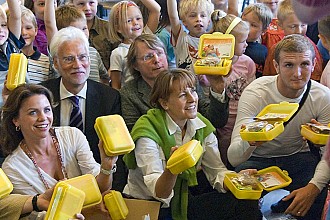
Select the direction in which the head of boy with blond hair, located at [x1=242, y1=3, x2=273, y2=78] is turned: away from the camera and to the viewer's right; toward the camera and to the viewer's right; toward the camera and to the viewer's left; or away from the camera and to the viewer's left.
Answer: toward the camera and to the viewer's left

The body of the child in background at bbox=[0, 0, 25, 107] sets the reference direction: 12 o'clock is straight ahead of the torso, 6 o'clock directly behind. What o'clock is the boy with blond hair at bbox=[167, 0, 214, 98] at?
The boy with blond hair is roughly at 9 o'clock from the child in background.

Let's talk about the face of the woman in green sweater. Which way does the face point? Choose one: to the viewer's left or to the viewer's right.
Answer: to the viewer's right

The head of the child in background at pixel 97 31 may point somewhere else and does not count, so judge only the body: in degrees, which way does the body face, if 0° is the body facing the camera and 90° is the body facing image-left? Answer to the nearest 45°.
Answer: approximately 0°

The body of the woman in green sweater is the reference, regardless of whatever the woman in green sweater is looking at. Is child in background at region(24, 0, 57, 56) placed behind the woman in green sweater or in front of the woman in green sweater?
behind

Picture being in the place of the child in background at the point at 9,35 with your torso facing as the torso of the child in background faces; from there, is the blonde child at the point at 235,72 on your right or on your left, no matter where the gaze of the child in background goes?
on your left

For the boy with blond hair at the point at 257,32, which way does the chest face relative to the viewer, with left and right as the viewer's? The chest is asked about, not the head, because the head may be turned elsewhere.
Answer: facing the viewer and to the left of the viewer

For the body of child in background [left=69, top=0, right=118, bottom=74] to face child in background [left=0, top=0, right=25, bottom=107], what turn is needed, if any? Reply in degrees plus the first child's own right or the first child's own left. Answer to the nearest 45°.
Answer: approximately 45° to the first child's own right

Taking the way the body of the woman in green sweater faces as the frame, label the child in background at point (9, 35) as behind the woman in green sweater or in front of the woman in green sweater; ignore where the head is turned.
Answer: behind

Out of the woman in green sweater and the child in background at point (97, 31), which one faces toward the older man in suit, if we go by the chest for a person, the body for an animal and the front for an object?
the child in background

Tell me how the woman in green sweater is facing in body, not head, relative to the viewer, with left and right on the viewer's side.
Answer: facing the viewer and to the right of the viewer

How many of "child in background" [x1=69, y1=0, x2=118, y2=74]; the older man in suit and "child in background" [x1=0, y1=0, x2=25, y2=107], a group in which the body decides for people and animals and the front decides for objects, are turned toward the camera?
3
